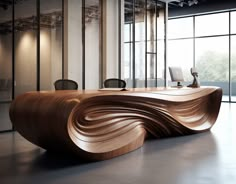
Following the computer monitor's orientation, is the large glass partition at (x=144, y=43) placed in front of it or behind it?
in front

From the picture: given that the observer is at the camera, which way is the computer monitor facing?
facing away from the viewer and to the left of the viewer

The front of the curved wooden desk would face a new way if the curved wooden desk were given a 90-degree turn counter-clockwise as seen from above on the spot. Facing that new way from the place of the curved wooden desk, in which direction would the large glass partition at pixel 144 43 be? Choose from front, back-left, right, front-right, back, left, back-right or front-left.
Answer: front-left

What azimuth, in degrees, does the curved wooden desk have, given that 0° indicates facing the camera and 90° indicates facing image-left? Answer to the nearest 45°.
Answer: approximately 315°
